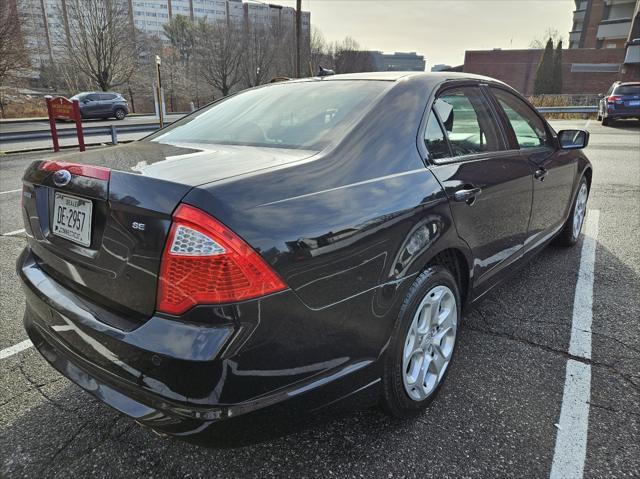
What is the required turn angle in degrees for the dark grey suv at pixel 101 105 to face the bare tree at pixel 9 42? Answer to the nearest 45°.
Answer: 0° — it already faces it

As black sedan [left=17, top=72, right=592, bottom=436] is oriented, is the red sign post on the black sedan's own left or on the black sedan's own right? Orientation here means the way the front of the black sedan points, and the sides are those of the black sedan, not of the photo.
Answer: on the black sedan's own left

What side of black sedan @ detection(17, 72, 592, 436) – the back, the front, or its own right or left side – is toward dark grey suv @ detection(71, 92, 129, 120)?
left

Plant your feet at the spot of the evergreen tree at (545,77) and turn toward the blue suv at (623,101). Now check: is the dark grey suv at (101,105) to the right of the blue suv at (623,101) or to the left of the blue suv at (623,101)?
right

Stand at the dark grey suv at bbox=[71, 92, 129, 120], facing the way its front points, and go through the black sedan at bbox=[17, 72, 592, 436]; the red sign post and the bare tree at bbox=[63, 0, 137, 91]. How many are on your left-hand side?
2

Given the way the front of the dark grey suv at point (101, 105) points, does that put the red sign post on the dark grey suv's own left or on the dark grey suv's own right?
on the dark grey suv's own left

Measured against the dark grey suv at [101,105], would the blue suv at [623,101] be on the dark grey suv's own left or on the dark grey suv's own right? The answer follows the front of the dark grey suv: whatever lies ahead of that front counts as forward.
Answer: on the dark grey suv's own left

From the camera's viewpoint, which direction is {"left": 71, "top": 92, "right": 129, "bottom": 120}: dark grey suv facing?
to the viewer's left

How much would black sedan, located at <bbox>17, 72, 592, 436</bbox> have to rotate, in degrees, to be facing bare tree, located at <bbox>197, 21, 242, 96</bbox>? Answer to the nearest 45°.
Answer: approximately 45° to its left

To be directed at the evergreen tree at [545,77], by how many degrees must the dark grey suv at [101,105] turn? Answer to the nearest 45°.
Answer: approximately 180°

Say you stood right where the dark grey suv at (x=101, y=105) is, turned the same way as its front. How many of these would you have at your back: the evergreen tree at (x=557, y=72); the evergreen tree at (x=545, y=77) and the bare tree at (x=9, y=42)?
2

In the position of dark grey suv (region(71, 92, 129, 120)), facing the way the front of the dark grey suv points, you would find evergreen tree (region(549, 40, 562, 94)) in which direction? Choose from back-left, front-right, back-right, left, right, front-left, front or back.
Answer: back

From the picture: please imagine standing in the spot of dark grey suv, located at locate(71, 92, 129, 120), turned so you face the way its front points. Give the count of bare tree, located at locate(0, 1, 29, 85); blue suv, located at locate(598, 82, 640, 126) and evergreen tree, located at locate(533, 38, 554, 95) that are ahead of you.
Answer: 1

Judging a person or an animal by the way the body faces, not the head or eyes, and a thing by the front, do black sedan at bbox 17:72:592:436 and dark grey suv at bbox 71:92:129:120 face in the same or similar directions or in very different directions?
very different directions

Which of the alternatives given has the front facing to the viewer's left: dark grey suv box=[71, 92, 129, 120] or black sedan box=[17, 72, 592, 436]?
the dark grey suv

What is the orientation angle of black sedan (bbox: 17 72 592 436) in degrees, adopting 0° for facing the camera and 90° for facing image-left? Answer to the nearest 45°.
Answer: approximately 225°

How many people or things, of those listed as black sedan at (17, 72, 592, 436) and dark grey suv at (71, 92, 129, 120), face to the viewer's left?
1

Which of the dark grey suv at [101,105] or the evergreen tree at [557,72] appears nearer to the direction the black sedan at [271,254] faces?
the evergreen tree
